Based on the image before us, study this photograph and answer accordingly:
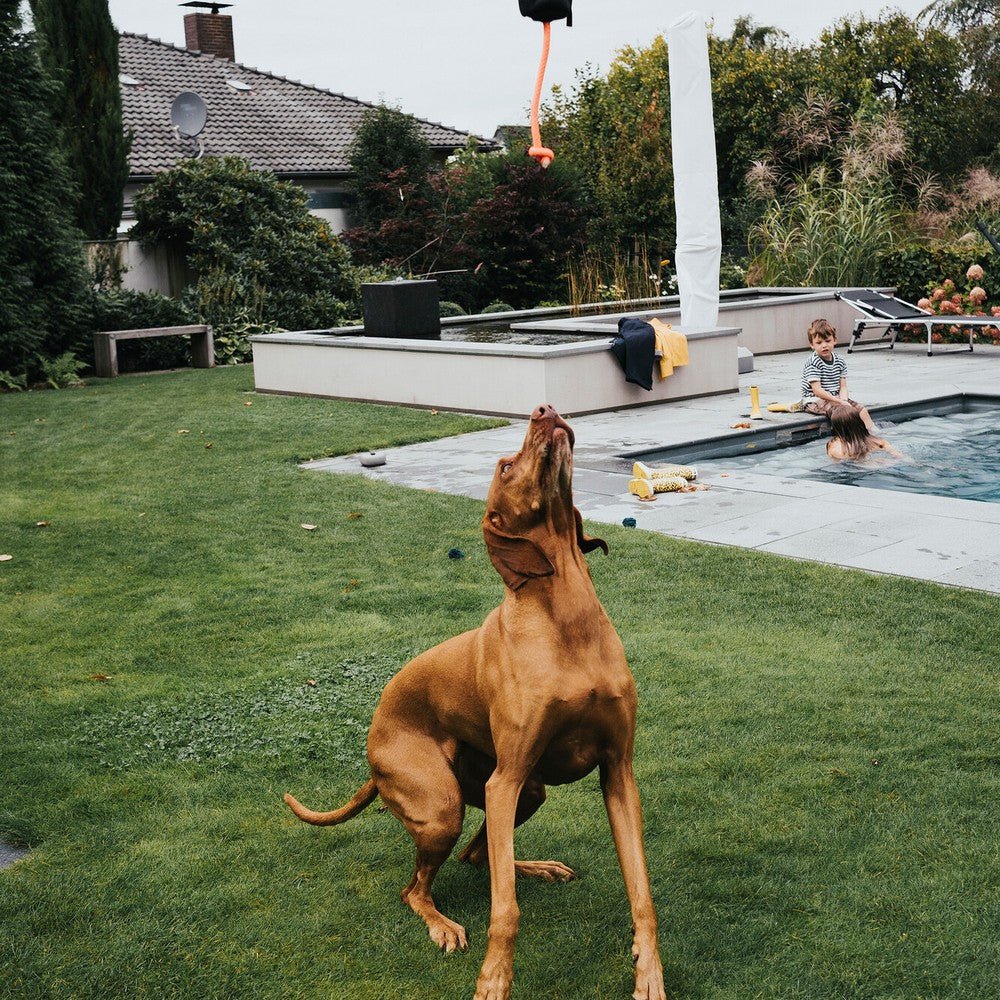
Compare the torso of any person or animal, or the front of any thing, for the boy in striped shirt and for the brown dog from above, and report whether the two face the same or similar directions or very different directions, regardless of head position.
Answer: same or similar directions

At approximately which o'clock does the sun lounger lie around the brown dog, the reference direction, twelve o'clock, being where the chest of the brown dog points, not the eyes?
The sun lounger is roughly at 8 o'clock from the brown dog.

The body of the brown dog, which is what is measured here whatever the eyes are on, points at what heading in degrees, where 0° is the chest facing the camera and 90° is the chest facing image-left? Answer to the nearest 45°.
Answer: approximately 315°

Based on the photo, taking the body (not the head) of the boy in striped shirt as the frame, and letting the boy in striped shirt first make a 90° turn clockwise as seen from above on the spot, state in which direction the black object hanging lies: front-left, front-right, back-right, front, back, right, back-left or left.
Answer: front-left

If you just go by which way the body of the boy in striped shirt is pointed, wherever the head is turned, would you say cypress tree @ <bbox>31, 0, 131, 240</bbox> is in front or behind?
behind

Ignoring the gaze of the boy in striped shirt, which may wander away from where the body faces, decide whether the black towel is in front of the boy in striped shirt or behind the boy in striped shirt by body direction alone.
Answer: behind

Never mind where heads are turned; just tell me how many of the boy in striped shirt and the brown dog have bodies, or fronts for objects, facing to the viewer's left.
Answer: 0

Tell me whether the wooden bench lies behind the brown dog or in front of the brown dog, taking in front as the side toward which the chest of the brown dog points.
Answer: behind

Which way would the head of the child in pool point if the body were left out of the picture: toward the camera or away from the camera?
away from the camera

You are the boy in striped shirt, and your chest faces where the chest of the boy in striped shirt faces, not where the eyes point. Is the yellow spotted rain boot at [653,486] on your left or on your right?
on your right

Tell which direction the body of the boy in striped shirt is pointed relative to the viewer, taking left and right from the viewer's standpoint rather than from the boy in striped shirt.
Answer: facing the viewer and to the right of the viewer

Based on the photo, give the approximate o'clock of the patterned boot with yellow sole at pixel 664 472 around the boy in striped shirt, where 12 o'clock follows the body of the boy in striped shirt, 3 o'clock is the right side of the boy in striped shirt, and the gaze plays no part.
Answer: The patterned boot with yellow sole is roughly at 2 o'clock from the boy in striped shirt.

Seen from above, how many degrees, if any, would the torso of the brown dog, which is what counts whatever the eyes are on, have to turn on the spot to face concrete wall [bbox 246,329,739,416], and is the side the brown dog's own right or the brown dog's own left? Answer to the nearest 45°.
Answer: approximately 135° to the brown dog's own left

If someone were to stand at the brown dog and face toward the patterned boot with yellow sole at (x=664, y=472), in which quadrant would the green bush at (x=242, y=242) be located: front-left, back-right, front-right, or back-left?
front-left

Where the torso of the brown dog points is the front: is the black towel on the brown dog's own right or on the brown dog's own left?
on the brown dog's own left
